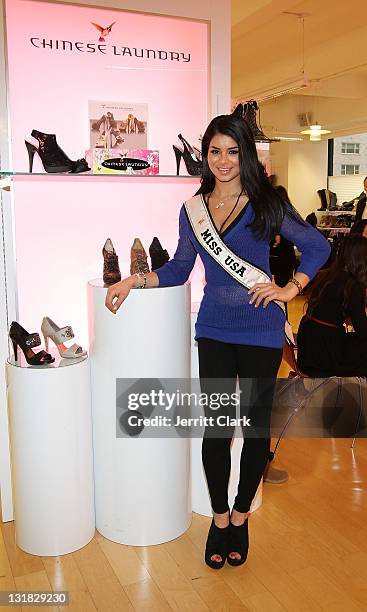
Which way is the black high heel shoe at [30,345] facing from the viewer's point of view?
to the viewer's right

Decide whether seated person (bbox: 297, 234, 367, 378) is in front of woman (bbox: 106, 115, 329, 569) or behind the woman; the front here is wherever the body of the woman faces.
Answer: behind

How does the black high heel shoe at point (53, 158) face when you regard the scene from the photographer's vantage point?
facing to the right of the viewer

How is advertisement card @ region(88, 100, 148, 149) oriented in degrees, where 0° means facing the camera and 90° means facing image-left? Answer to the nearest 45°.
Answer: approximately 0°

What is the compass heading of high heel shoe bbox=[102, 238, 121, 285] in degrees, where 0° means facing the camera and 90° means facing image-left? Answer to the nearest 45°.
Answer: approximately 0°
